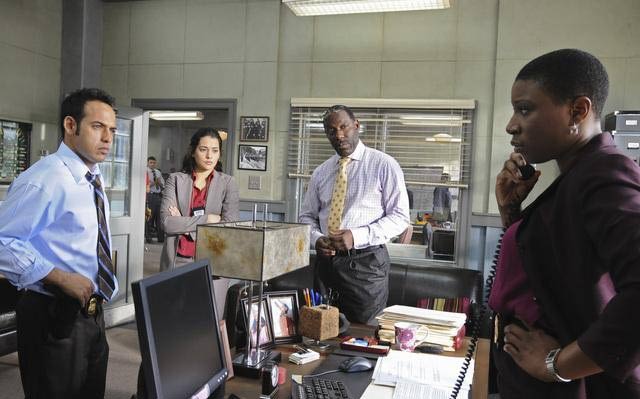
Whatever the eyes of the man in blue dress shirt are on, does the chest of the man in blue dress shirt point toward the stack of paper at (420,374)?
yes

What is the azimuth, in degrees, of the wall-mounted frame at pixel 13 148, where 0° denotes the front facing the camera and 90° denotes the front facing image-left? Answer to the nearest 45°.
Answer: approximately 315°

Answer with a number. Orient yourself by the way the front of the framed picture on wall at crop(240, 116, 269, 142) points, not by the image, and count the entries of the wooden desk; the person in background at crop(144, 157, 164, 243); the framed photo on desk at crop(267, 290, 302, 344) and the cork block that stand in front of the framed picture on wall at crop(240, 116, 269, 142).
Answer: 3

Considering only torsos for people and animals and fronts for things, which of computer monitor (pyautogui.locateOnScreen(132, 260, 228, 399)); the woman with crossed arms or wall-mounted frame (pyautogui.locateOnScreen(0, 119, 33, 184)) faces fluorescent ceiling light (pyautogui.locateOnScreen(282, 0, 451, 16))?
the wall-mounted frame

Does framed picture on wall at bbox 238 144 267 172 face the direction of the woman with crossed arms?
yes
